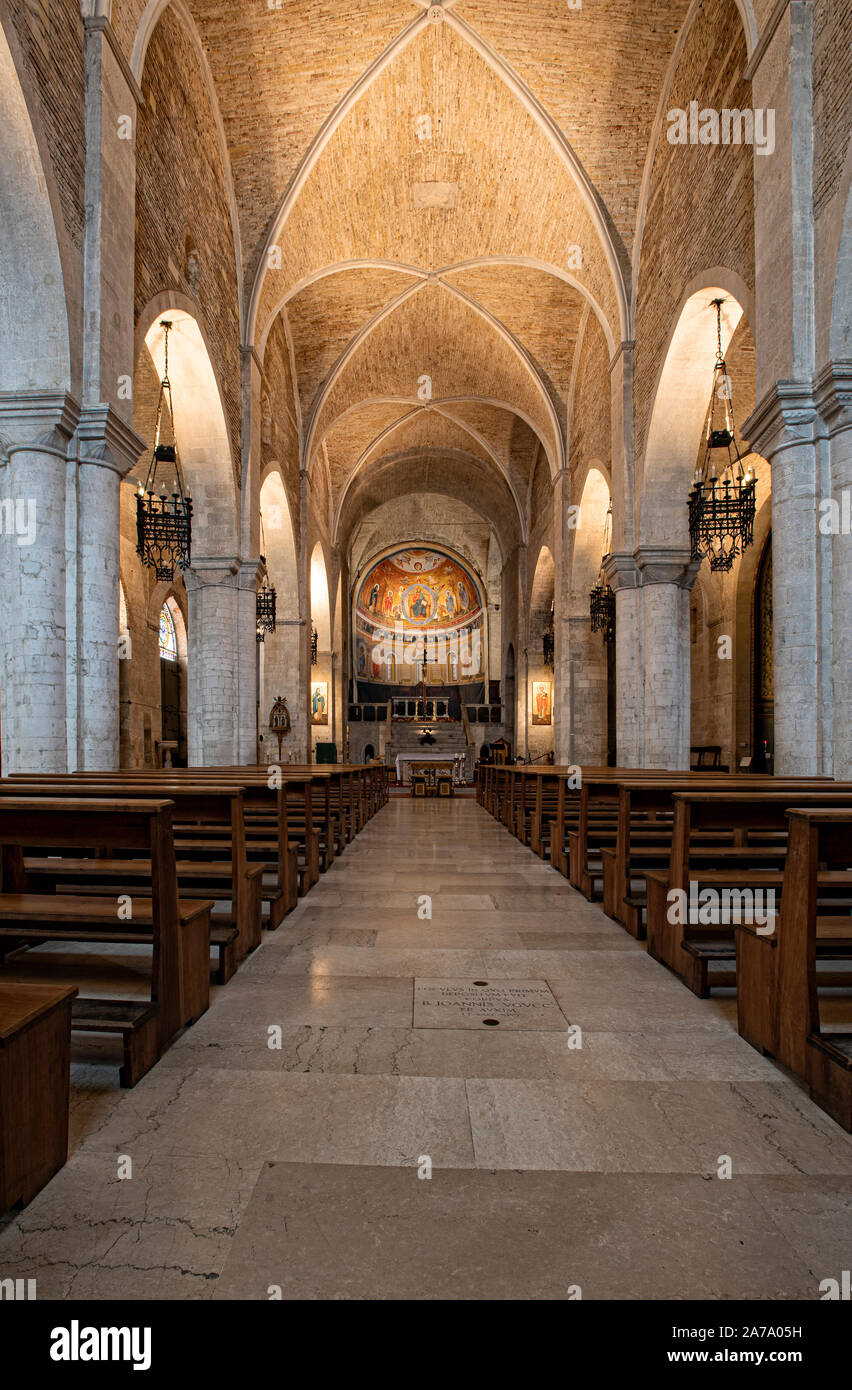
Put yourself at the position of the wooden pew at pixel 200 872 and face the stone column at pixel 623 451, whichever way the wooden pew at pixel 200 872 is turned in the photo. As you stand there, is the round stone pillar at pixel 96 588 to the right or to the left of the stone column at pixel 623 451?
left

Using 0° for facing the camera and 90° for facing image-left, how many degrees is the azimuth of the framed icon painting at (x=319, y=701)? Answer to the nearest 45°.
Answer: approximately 0°

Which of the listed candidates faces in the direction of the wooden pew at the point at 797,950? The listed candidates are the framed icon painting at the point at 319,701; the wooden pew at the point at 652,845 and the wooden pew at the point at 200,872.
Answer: the framed icon painting

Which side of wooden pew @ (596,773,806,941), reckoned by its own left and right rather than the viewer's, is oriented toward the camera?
back

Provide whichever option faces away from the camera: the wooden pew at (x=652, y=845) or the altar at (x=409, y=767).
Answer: the wooden pew

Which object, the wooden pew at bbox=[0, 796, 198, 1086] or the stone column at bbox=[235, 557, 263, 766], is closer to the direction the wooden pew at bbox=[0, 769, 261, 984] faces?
the stone column

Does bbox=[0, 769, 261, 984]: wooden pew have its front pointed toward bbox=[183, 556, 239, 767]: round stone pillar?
yes

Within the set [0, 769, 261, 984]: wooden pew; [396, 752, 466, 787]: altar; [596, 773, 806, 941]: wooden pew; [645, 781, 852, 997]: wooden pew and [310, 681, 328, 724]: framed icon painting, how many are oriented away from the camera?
3

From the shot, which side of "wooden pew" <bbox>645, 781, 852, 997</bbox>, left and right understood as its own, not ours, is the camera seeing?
back

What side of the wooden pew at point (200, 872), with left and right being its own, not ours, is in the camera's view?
back

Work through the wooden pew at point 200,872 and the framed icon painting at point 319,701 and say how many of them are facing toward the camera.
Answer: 1
